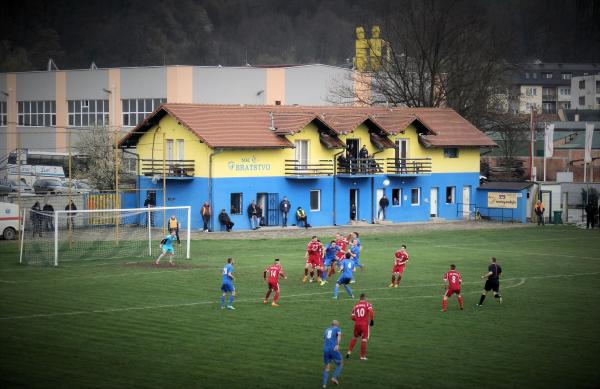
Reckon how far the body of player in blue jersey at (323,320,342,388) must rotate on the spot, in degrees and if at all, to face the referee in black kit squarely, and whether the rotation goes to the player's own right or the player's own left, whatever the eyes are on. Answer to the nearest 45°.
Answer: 0° — they already face them

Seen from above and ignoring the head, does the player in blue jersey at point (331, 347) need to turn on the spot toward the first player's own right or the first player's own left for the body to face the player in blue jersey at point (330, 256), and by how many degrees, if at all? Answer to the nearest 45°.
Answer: approximately 45° to the first player's own left

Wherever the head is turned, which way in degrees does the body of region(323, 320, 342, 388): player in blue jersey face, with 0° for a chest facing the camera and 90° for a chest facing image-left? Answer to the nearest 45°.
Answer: approximately 225°

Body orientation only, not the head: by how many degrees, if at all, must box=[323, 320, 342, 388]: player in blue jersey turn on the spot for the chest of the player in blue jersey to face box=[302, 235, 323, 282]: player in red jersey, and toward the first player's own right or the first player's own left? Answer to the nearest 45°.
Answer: approximately 45° to the first player's own left
